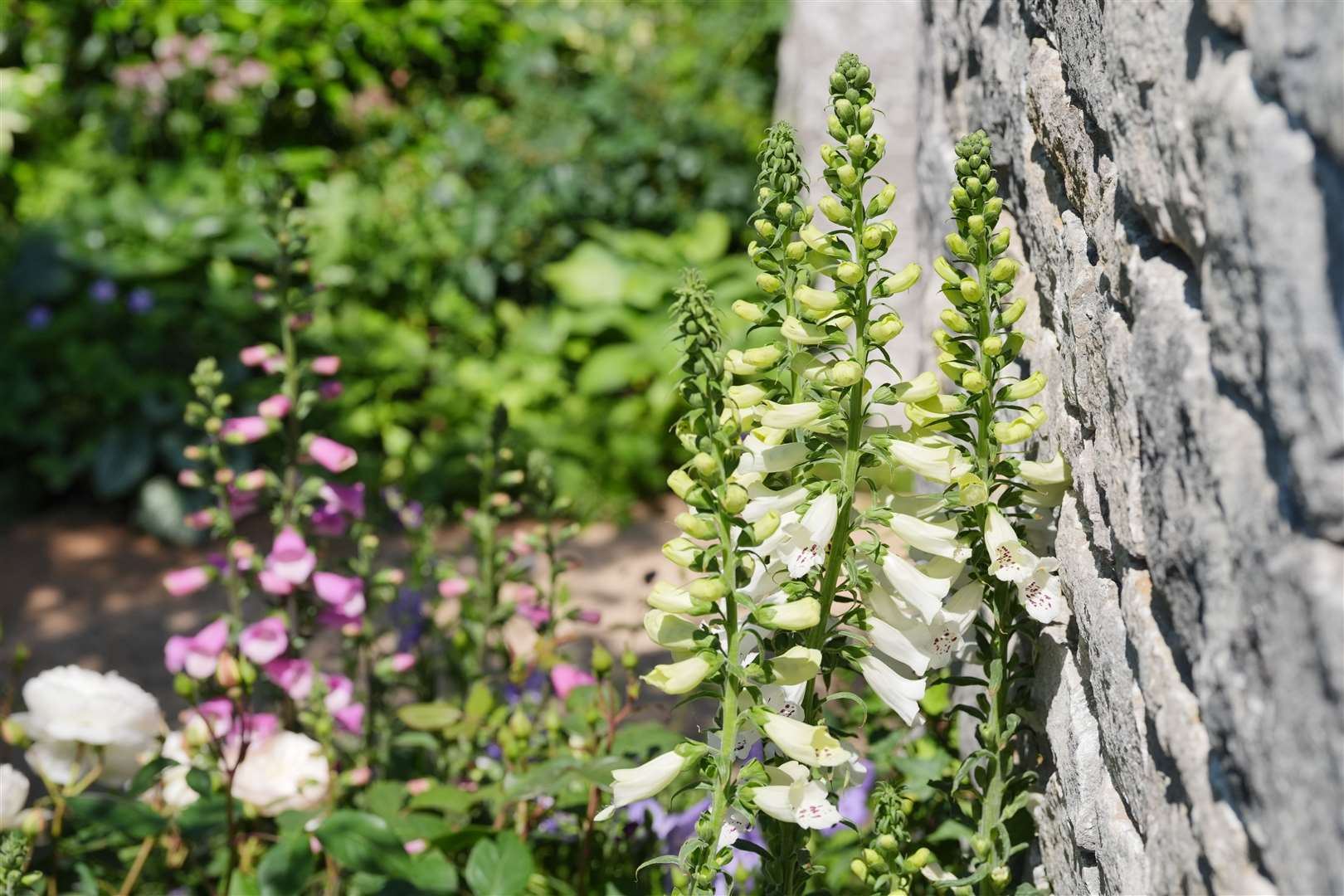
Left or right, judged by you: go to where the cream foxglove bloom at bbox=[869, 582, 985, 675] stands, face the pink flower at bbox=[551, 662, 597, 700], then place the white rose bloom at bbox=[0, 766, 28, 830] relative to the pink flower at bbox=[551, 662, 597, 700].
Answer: left

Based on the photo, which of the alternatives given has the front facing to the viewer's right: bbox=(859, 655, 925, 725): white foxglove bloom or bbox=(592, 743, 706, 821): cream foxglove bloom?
bbox=(859, 655, 925, 725): white foxglove bloom

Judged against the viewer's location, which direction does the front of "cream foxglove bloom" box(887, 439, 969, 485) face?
facing to the right of the viewer

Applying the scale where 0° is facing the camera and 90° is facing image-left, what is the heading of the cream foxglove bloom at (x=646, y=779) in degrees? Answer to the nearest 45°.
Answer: approximately 90°

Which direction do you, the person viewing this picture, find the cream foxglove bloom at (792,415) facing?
facing to the left of the viewer
